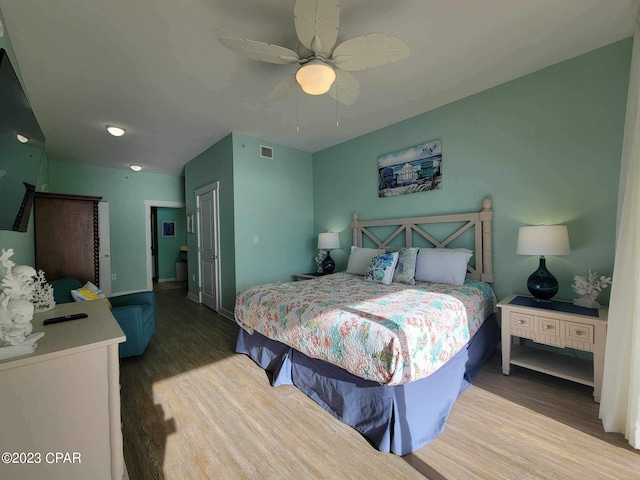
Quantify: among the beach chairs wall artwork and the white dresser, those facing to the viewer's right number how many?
1

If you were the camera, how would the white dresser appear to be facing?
facing to the right of the viewer

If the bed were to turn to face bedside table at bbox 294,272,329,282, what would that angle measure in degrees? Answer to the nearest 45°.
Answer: approximately 90° to its right

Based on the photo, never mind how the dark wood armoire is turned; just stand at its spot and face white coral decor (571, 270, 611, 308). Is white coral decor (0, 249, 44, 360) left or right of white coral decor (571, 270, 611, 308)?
right

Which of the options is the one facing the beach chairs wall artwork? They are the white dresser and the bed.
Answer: the white dresser

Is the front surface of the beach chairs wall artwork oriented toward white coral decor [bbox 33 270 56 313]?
yes

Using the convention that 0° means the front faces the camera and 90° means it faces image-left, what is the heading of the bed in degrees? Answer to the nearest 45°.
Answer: approximately 45°

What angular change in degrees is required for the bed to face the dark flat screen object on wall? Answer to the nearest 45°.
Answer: approximately 45° to its right

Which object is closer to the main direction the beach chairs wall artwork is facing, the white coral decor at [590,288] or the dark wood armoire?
the dark wood armoire
